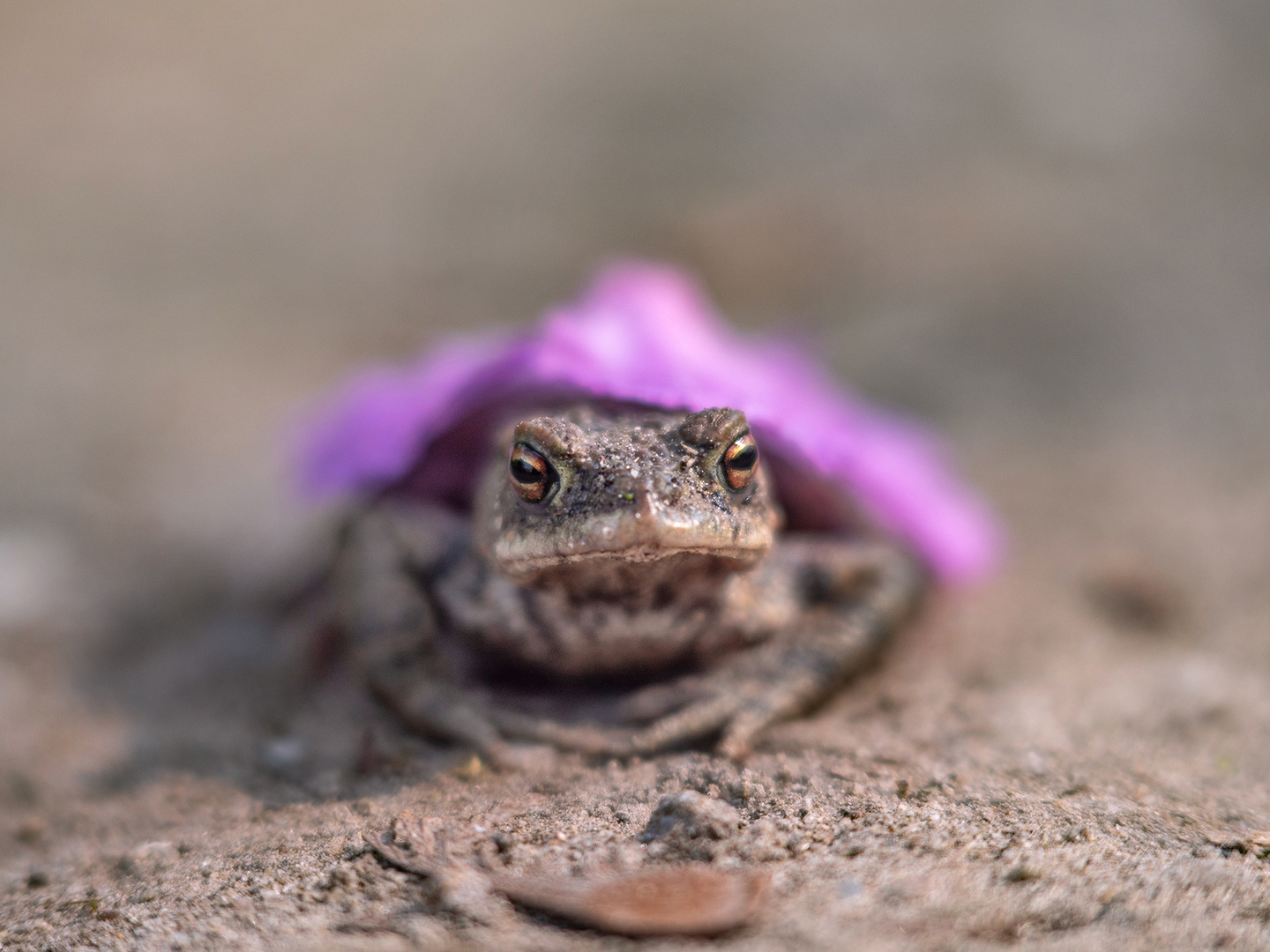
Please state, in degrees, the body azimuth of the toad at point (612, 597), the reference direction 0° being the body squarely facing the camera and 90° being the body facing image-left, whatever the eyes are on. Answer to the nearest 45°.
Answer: approximately 0°

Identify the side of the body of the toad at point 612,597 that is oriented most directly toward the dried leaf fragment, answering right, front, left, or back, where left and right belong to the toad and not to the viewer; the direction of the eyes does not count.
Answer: front
